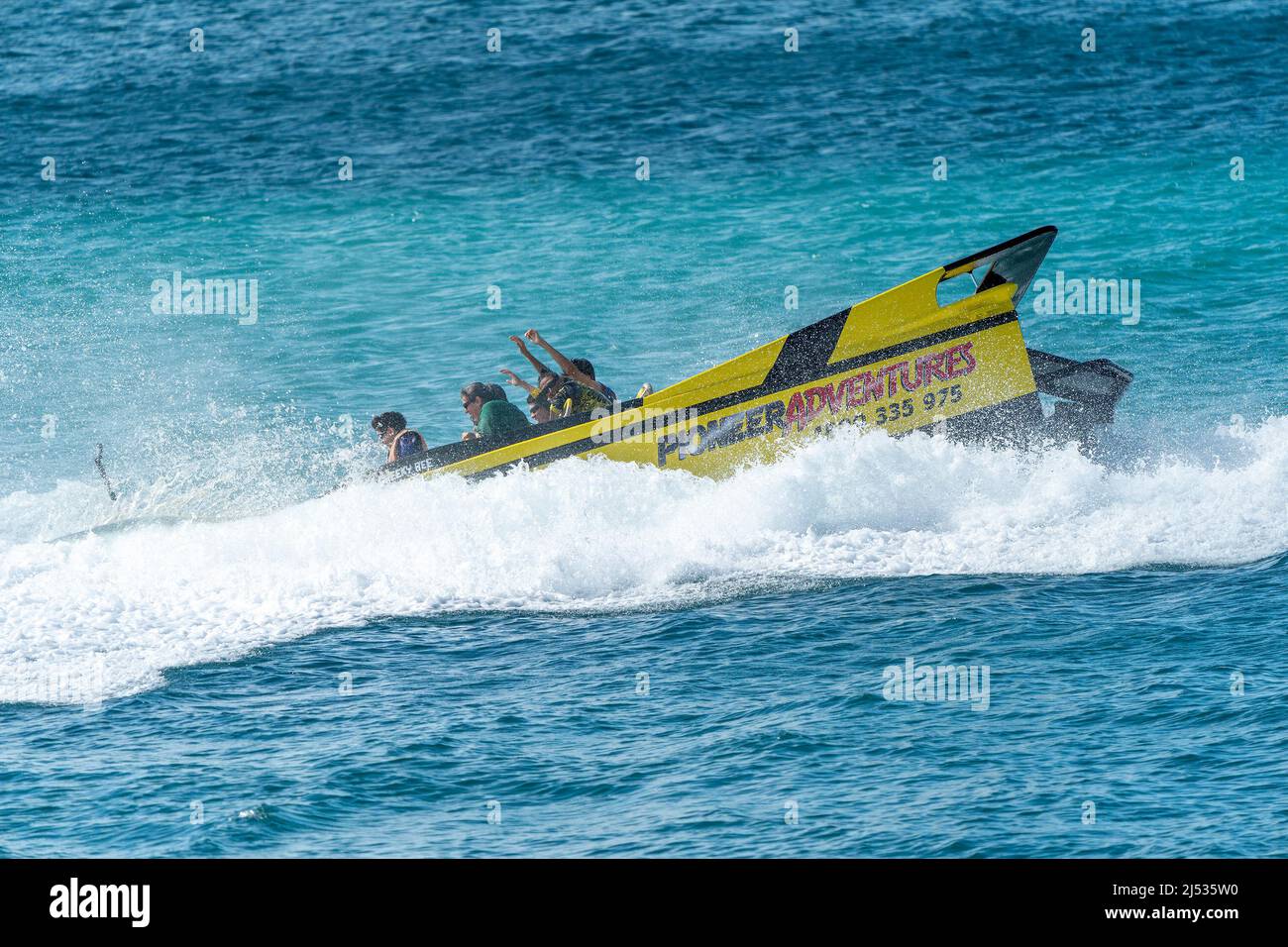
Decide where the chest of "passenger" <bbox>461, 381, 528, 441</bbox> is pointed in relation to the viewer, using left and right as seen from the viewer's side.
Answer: facing to the left of the viewer

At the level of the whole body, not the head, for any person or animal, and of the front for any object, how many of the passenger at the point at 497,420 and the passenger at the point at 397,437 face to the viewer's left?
2

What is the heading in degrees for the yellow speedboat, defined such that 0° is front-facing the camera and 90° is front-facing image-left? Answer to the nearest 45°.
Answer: approximately 90°

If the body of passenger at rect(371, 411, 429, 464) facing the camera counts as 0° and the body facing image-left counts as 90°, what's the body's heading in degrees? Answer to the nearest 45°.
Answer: approximately 90°

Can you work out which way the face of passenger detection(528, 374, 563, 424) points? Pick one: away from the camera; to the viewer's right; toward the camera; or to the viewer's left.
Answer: to the viewer's left

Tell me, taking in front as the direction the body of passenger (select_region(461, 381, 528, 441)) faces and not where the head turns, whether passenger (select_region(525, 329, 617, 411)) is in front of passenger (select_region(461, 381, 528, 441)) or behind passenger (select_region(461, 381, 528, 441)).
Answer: behind

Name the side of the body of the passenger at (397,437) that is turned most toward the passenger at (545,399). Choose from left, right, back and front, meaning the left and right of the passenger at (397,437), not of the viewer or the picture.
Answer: back

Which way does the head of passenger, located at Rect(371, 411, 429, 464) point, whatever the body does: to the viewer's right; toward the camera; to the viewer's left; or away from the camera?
to the viewer's left

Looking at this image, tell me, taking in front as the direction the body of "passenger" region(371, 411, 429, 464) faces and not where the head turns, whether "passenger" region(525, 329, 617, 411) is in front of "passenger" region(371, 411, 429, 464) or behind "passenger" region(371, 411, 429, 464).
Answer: behind

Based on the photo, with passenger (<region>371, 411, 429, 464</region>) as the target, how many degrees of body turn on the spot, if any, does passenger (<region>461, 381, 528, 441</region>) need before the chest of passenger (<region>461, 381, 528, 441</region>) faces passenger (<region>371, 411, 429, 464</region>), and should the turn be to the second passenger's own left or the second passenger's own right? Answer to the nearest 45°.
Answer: approximately 45° to the second passenger's own right
